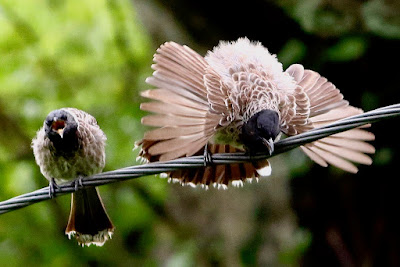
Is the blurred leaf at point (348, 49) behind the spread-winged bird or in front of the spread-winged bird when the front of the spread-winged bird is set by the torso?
behind

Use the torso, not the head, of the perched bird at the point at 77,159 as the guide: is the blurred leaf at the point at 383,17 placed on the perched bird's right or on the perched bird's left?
on the perched bird's left

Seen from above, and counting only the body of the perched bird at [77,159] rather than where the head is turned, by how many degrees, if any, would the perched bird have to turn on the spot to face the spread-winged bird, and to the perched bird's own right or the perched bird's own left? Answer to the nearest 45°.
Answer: approximately 45° to the perched bird's own left

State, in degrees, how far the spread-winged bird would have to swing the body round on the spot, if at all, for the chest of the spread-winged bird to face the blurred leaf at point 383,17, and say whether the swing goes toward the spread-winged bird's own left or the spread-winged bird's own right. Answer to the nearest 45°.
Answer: approximately 135° to the spread-winged bird's own left

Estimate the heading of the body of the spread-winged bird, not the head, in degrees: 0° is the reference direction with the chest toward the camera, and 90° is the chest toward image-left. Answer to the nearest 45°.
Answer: approximately 0°

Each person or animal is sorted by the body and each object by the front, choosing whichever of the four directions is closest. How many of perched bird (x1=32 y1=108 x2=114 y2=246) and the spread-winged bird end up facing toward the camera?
2

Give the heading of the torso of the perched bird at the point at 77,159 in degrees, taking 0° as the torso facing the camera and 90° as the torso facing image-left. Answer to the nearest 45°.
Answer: approximately 0°
